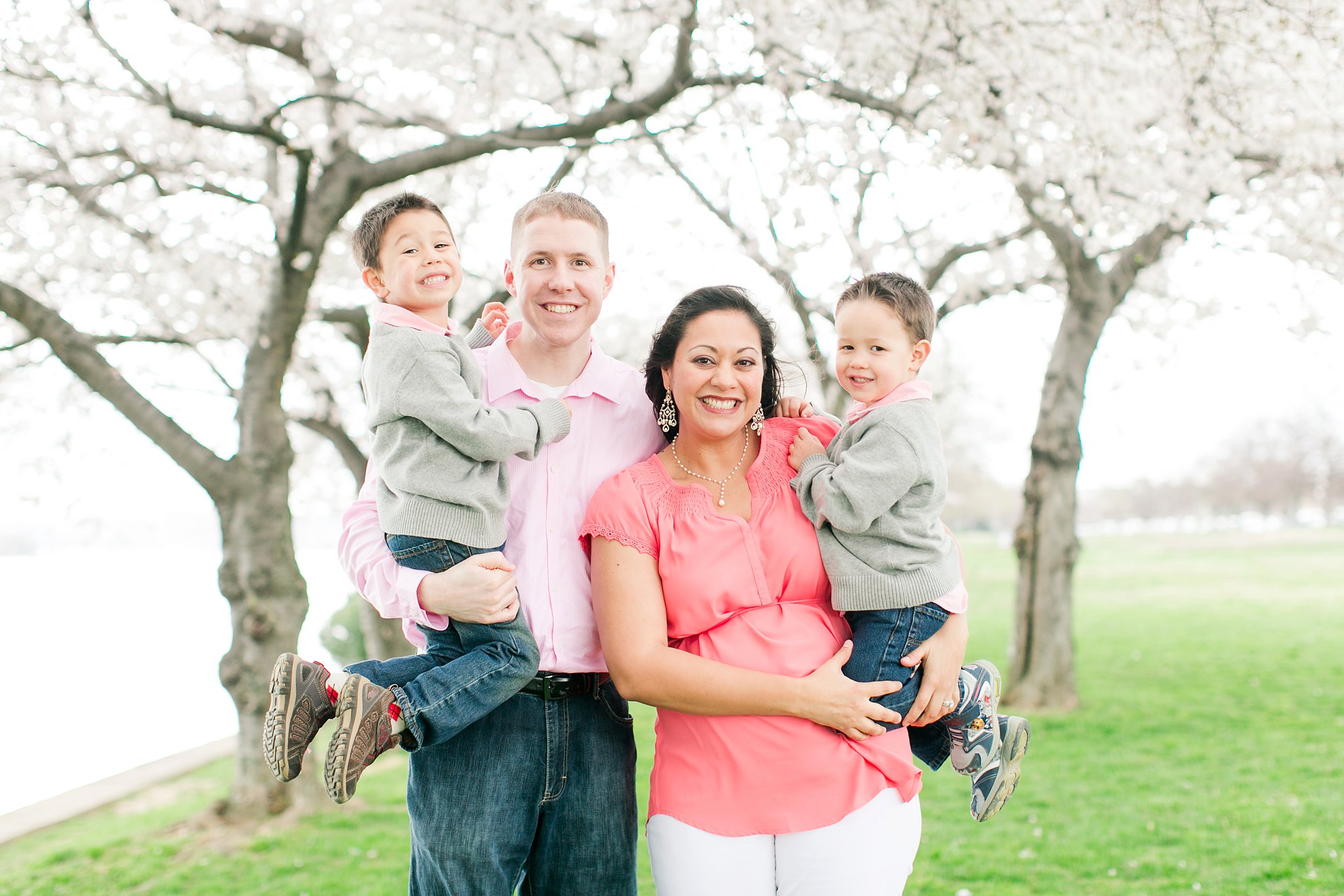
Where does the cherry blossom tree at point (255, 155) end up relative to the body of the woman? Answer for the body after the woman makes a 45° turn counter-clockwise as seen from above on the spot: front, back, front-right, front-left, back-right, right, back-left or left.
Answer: back

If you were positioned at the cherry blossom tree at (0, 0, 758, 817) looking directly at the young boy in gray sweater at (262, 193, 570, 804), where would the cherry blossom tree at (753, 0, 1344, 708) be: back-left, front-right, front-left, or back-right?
back-left

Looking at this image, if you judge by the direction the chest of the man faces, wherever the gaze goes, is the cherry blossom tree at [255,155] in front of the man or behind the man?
behind

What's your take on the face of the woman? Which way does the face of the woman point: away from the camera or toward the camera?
toward the camera

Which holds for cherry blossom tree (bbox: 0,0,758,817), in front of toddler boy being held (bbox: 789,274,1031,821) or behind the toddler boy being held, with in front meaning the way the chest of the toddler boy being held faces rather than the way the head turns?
in front

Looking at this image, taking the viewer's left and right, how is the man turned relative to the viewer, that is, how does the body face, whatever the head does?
facing the viewer

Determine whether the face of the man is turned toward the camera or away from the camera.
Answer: toward the camera

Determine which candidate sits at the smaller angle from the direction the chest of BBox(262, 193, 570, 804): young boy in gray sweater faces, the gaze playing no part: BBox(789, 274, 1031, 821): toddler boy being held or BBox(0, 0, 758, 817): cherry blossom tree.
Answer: the toddler boy being held

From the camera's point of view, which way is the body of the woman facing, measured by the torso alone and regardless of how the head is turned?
toward the camera
